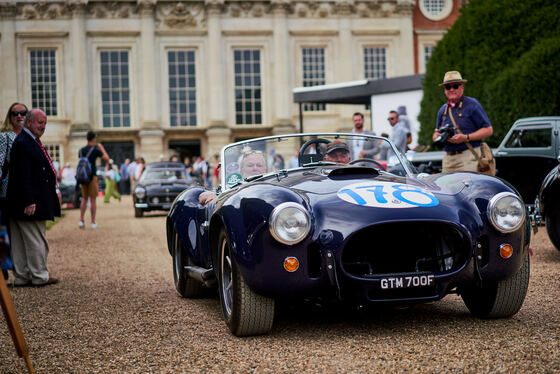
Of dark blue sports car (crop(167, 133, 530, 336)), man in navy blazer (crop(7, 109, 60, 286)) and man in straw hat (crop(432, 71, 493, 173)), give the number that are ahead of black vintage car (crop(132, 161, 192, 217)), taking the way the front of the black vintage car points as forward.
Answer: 3

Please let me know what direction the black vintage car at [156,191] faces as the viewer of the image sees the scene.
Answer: facing the viewer

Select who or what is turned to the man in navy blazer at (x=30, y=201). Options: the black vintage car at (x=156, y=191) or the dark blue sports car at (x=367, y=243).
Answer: the black vintage car

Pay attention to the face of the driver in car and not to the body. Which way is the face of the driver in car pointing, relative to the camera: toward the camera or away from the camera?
toward the camera

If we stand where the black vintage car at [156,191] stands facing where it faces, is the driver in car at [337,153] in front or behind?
in front

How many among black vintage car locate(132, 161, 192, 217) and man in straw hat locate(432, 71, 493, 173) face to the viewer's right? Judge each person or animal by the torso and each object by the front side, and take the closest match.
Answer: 0

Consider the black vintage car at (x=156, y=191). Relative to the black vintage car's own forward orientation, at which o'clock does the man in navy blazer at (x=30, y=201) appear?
The man in navy blazer is roughly at 12 o'clock from the black vintage car.

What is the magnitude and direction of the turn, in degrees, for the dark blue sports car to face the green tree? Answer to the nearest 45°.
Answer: approximately 135° to its left

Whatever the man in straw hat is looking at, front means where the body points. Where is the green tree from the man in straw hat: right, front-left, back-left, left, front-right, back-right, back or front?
back-right

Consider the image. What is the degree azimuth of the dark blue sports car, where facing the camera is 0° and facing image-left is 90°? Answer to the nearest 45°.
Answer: approximately 315°

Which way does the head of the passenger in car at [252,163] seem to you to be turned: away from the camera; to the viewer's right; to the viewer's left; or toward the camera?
toward the camera

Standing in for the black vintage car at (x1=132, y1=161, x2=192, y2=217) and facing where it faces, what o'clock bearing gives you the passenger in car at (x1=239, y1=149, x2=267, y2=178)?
The passenger in car is roughly at 12 o'clock from the black vintage car.

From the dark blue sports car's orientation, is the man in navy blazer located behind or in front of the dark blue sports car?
behind

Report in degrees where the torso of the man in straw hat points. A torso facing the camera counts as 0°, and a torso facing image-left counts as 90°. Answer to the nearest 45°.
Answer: approximately 45°

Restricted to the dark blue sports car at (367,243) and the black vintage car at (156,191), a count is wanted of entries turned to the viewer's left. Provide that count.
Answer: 0
